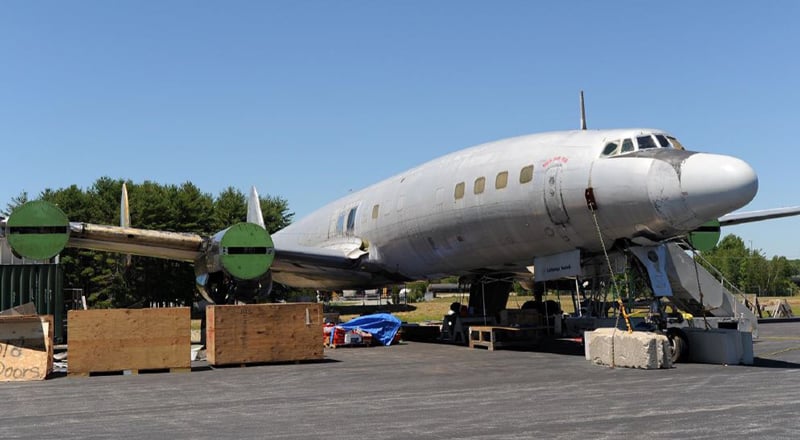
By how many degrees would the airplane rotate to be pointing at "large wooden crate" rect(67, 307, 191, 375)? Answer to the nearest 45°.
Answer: approximately 135° to its right

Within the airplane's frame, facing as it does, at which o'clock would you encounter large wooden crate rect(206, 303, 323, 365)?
The large wooden crate is roughly at 4 o'clock from the airplane.

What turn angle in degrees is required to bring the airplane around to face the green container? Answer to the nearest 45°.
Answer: approximately 180°

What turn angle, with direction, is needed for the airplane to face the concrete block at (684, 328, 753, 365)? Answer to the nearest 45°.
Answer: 0° — it already faces it

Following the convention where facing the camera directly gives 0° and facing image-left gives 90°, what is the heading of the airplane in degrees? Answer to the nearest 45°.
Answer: approximately 315°
